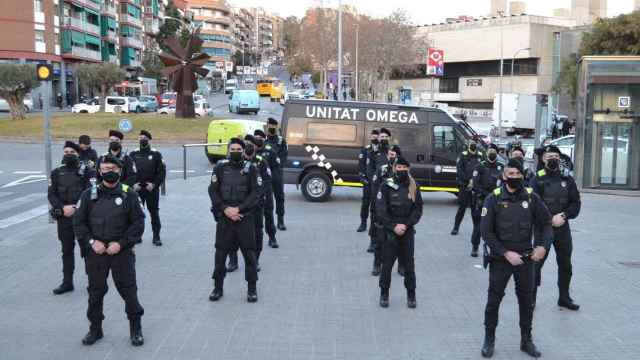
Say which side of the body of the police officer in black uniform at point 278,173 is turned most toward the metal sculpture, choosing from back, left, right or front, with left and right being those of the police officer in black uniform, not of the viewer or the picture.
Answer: back

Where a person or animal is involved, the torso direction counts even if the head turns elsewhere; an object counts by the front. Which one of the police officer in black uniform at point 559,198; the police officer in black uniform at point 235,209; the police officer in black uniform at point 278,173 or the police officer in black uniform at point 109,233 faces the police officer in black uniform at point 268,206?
the police officer in black uniform at point 278,173

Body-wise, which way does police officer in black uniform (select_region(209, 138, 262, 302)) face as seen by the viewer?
toward the camera

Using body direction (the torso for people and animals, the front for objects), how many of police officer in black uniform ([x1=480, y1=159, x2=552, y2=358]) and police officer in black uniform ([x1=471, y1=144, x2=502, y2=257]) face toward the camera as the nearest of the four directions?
2

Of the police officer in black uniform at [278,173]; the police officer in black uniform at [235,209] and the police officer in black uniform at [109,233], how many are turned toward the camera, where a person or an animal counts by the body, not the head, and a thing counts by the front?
3

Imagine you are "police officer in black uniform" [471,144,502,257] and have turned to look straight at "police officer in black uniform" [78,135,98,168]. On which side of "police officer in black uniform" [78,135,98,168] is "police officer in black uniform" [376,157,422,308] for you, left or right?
left

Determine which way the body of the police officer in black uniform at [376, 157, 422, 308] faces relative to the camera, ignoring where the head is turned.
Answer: toward the camera

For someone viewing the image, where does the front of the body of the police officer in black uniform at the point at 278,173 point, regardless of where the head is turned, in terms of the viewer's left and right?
facing the viewer

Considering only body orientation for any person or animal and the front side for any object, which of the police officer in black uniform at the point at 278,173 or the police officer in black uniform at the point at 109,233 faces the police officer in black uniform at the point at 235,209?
the police officer in black uniform at the point at 278,173

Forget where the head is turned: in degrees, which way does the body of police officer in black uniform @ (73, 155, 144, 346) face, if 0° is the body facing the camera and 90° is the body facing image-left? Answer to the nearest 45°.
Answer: approximately 0°

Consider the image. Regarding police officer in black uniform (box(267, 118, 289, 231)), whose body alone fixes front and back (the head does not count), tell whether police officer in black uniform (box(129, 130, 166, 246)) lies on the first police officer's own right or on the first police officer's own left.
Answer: on the first police officer's own right
